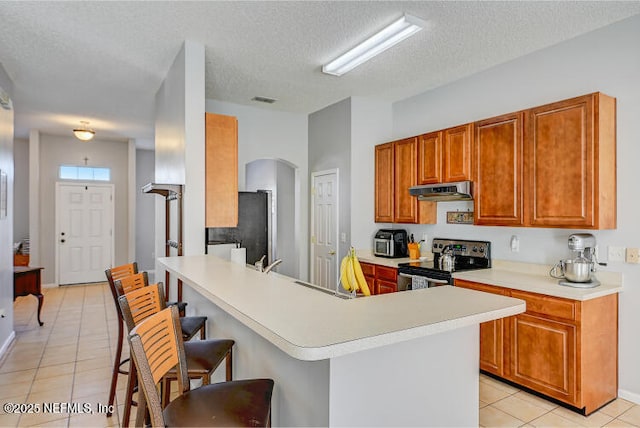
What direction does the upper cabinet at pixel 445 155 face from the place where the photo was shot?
facing the viewer and to the left of the viewer

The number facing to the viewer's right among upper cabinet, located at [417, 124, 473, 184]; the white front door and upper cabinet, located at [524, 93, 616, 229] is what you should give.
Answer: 0

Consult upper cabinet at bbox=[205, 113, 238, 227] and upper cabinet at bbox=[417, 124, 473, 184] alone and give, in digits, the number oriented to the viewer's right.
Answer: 1

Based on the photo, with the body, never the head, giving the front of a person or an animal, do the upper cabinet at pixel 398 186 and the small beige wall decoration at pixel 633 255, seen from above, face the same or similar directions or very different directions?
same or similar directions

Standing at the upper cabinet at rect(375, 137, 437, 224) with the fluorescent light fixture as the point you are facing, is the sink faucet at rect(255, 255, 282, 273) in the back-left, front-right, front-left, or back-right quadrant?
front-right

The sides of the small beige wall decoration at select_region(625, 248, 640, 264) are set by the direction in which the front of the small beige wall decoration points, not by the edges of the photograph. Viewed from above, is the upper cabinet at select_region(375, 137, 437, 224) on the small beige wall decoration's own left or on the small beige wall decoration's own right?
on the small beige wall decoration's own right

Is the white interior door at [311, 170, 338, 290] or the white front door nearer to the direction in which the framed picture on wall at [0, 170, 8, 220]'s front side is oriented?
the white interior door

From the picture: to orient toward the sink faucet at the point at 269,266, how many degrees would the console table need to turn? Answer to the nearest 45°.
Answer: approximately 45° to its right

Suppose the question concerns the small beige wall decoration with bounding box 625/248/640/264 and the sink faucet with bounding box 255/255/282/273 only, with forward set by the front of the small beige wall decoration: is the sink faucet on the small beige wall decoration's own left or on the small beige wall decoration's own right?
on the small beige wall decoration's own right

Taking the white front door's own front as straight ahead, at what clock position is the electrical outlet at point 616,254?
The electrical outlet is roughly at 11 o'clock from the white front door.

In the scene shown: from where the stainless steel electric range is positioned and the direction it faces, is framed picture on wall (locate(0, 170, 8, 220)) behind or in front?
in front

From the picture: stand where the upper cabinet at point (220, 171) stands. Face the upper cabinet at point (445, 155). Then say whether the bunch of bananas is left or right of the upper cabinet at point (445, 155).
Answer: right

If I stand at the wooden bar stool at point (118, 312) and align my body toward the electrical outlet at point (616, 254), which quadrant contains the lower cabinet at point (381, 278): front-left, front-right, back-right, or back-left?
front-left

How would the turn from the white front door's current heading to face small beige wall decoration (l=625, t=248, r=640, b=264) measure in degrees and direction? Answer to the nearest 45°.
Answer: approximately 45° to its left

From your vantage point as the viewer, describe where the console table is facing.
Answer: facing to the right of the viewer

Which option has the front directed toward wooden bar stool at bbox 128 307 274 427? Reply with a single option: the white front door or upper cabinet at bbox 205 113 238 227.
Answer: the white front door

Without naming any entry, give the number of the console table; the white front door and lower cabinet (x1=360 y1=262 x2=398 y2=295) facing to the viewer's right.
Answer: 1

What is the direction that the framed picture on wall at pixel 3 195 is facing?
to the viewer's right

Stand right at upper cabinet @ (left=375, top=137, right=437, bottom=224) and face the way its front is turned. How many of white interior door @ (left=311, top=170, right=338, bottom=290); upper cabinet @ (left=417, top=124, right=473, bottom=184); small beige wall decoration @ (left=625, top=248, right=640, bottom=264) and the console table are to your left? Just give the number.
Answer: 2

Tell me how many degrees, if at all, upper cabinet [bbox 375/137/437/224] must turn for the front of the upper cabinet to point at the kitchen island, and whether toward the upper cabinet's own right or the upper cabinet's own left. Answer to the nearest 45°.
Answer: approximately 45° to the upper cabinet's own left
